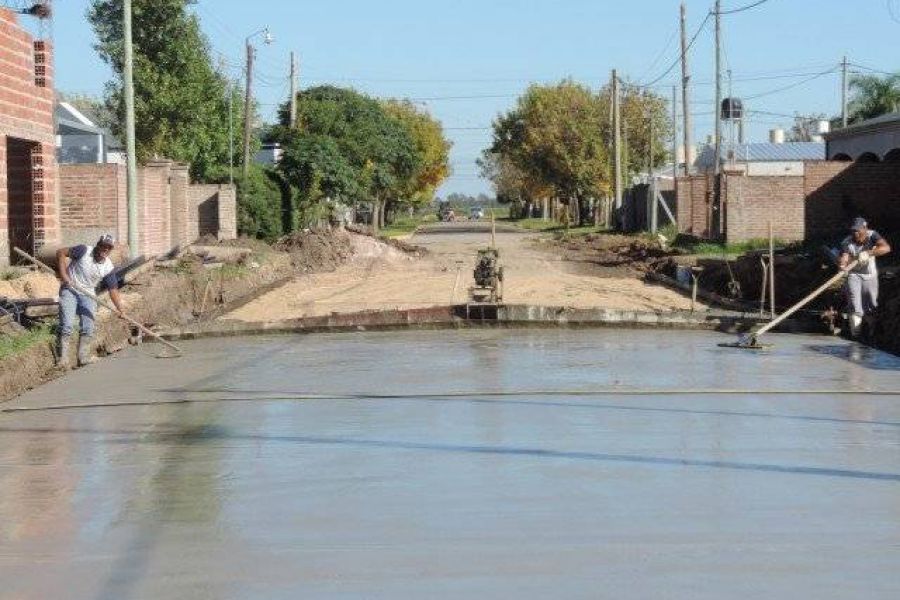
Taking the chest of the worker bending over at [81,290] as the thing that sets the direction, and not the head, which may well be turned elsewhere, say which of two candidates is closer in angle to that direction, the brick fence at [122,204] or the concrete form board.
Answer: the concrete form board

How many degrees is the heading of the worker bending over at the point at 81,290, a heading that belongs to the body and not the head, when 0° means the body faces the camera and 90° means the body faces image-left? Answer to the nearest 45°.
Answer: approximately 315°

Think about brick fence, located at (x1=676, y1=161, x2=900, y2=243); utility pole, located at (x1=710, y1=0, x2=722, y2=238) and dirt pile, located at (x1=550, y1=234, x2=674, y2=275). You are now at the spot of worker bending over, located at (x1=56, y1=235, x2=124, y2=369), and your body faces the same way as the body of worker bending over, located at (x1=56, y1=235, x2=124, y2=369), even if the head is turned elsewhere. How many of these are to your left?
3

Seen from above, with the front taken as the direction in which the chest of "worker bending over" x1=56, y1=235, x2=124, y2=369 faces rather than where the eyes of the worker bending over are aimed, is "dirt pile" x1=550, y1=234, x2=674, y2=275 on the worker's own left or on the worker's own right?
on the worker's own left

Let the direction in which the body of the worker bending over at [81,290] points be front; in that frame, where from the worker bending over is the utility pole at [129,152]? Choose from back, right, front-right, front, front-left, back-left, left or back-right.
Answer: back-left

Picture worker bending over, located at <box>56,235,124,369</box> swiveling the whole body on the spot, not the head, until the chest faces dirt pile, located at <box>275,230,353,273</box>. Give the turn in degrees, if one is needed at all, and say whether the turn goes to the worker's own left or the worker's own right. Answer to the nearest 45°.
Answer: approximately 135° to the worker's own left

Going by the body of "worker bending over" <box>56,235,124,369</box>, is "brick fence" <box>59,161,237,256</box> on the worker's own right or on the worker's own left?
on the worker's own left

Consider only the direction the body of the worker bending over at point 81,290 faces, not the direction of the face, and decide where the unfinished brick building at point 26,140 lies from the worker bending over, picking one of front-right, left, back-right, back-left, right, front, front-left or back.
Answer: back-left

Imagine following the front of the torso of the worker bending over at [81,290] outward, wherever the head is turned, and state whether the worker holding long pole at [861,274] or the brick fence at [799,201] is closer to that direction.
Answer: the worker holding long pole

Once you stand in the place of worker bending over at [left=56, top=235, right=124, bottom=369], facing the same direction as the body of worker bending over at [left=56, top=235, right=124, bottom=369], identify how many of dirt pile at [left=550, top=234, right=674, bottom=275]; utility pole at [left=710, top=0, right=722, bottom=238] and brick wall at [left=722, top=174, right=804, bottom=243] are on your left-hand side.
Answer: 3

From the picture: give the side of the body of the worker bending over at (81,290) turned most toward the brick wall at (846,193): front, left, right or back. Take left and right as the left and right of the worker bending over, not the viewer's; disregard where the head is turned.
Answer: left

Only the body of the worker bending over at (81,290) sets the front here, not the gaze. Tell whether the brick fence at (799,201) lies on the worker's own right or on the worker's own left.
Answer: on the worker's own left

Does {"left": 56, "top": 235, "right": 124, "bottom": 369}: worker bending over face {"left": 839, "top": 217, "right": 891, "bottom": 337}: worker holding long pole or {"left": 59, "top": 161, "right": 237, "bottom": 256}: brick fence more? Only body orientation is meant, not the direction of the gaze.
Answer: the worker holding long pole
